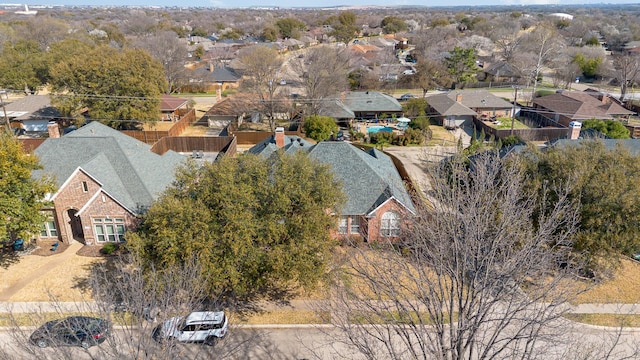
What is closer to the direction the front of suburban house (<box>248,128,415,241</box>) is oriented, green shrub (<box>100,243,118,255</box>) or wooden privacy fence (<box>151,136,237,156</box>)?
the green shrub

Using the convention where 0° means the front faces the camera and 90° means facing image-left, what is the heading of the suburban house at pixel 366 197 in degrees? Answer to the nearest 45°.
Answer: approximately 0°

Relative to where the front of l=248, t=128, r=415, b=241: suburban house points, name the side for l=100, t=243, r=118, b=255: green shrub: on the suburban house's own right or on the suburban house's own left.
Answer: on the suburban house's own right

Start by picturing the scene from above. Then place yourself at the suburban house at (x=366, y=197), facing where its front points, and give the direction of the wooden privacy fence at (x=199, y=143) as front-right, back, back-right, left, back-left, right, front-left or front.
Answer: back-right

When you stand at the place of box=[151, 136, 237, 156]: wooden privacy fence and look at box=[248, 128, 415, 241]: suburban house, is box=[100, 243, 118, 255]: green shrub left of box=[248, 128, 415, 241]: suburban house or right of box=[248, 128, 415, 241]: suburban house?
right

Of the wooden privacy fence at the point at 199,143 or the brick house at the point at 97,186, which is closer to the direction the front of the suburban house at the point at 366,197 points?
the brick house

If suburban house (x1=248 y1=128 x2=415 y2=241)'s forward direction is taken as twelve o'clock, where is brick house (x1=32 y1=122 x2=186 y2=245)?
The brick house is roughly at 3 o'clock from the suburban house.
